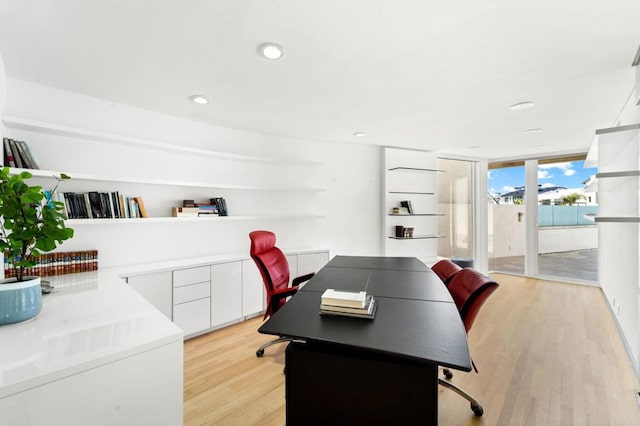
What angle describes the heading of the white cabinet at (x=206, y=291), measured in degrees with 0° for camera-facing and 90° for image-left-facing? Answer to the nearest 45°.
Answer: approximately 315°

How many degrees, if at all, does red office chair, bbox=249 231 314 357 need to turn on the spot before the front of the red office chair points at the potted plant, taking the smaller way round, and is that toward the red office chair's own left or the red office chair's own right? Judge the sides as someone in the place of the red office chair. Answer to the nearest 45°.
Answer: approximately 90° to the red office chair's own right

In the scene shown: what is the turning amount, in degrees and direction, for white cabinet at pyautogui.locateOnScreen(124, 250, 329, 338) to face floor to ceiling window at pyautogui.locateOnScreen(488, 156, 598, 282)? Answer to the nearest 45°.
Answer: approximately 45° to its left

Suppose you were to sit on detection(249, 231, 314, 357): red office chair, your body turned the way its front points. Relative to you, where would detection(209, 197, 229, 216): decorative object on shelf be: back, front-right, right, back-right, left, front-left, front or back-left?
back

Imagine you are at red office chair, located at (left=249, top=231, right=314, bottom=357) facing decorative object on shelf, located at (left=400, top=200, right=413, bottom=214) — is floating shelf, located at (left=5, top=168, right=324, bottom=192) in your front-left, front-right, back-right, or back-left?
back-left

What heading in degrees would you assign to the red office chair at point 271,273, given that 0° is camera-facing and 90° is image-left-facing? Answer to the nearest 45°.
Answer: approximately 315°

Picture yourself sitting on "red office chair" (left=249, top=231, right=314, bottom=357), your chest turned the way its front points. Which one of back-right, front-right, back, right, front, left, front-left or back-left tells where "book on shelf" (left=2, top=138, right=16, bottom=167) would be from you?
back-right

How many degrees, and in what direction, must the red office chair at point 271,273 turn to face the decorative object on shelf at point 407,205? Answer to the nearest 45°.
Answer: approximately 90° to its left

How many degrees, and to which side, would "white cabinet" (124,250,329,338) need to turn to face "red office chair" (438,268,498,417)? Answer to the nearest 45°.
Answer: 0° — it already faces it
